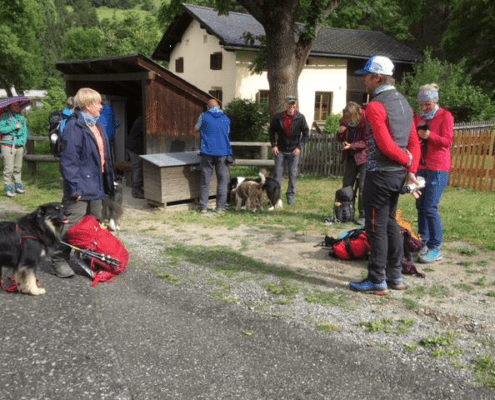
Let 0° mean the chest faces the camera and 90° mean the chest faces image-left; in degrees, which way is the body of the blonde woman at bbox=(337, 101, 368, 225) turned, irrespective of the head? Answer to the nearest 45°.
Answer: approximately 45°

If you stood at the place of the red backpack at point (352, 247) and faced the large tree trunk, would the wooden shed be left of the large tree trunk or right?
left

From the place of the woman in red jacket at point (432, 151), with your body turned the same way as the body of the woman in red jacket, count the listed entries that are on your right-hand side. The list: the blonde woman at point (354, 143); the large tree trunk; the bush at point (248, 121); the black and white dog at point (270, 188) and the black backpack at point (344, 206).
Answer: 5

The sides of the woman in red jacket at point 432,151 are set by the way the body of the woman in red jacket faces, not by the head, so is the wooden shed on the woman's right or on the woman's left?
on the woman's right

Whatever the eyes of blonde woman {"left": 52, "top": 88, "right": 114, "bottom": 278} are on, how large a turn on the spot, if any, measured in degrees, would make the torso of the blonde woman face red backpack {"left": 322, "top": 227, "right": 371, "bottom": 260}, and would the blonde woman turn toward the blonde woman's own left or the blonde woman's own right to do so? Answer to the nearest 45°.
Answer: approximately 45° to the blonde woman's own left

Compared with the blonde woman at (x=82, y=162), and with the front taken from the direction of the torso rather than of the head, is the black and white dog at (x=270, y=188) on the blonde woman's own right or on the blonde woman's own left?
on the blonde woman's own left

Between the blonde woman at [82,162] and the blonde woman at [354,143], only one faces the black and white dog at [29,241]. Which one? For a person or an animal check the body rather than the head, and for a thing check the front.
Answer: the blonde woman at [354,143]

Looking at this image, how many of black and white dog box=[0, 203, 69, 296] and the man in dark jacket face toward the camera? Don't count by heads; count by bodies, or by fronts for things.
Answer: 1

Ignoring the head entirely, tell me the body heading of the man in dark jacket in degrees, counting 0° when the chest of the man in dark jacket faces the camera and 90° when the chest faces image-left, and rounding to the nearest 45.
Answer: approximately 0°

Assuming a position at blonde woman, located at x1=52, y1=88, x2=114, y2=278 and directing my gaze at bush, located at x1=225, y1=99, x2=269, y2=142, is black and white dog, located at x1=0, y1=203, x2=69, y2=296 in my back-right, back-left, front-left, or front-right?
back-left

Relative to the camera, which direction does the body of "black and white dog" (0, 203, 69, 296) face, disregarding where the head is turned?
to the viewer's right

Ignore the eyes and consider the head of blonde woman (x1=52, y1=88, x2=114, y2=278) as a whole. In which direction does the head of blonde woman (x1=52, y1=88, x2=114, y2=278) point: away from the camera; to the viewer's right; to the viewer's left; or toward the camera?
to the viewer's right

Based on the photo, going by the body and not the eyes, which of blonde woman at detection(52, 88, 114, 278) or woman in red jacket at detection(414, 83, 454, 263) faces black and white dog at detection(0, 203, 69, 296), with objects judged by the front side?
the woman in red jacket

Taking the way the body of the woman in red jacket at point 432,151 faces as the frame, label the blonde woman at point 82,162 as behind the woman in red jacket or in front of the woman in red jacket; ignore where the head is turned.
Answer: in front

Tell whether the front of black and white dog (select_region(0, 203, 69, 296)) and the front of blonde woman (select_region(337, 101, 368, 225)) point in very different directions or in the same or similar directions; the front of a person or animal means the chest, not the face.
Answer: very different directions

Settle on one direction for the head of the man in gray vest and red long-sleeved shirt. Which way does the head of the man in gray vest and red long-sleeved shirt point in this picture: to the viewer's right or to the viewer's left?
to the viewer's left
